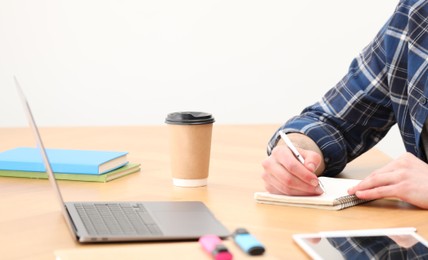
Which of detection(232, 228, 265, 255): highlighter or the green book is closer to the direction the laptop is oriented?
the highlighter

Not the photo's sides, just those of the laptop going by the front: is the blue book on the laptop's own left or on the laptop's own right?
on the laptop's own left

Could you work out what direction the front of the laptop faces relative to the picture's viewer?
facing to the right of the viewer

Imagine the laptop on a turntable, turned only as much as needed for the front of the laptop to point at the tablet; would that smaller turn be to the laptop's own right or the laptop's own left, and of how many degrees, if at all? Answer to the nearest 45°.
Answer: approximately 45° to the laptop's own right

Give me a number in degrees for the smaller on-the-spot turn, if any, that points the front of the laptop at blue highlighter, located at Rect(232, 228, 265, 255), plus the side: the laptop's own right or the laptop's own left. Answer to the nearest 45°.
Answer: approximately 45° to the laptop's own right
